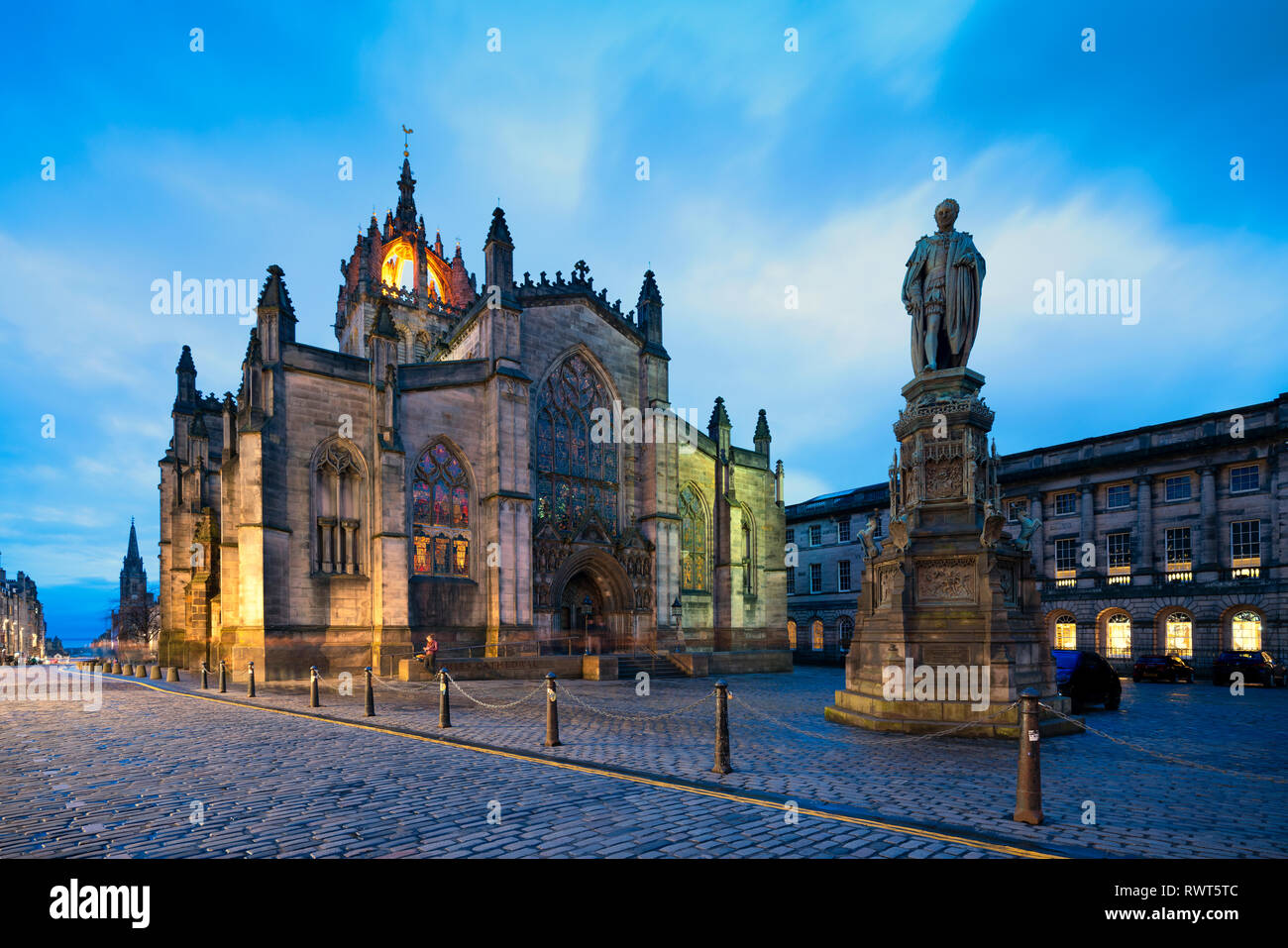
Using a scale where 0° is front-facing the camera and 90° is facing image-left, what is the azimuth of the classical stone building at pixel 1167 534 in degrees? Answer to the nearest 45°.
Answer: approximately 45°

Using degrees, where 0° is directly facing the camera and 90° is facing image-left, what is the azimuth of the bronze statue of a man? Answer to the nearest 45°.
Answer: approximately 0°

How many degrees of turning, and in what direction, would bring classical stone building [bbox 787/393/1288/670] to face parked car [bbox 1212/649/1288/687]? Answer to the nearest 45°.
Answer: approximately 45° to its left

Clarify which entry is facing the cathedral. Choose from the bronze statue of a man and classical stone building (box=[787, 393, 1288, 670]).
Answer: the classical stone building

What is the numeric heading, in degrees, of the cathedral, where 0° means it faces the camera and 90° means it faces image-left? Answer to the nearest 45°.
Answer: approximately 315°

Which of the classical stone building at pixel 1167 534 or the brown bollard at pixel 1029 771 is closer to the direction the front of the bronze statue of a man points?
the brown bollard
